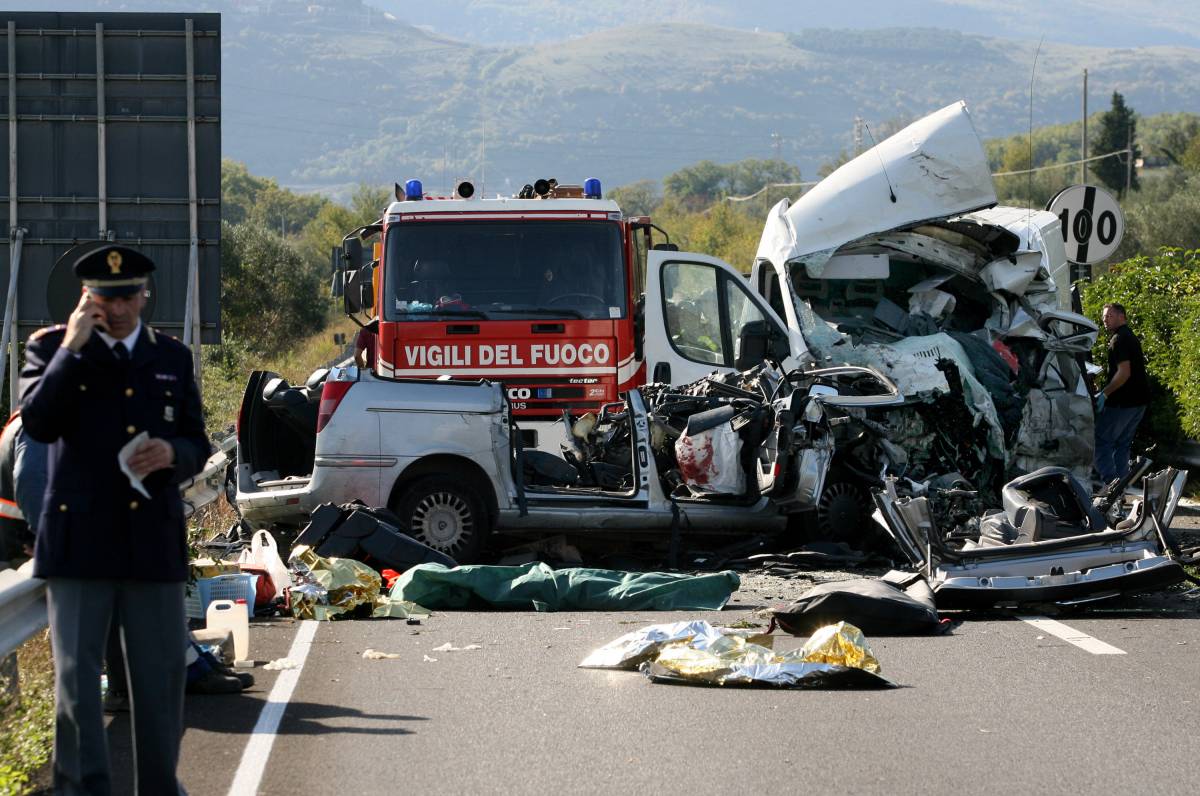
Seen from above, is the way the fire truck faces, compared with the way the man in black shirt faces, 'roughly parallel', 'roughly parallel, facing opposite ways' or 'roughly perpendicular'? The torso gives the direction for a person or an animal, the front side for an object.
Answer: roughly perpendicular

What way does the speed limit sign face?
toward the camera

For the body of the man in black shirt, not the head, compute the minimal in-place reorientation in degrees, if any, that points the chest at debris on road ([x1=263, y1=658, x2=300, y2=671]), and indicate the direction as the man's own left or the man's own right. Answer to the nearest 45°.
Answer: approximately 90° to the man's own left

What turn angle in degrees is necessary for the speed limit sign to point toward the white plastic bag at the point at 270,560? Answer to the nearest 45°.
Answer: approximately 45° to its right

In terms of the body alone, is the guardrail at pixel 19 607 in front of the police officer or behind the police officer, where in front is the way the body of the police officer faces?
behind

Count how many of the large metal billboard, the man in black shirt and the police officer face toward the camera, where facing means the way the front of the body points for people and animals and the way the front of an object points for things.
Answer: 1

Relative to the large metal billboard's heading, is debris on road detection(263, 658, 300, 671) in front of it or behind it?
behind

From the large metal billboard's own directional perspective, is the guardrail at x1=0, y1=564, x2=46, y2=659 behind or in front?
behind

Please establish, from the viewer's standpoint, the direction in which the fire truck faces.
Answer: facing the viewer

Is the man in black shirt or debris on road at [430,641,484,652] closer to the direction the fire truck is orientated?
the debris on road

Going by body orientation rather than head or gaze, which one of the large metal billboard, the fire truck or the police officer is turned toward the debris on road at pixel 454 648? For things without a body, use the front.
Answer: the fire truck

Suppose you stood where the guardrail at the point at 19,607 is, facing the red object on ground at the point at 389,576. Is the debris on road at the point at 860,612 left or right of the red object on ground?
right

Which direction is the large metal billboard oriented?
away from the camera

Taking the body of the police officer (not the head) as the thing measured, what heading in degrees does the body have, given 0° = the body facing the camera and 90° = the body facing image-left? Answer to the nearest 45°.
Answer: approximately 0°

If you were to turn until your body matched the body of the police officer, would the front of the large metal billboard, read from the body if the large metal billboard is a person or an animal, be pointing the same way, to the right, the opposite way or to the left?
the opposite way

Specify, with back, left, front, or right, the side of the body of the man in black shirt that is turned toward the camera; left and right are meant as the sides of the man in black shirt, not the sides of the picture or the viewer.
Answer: left

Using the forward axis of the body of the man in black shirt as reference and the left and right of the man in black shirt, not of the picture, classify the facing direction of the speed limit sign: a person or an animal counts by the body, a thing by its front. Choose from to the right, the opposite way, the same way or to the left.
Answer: to the left
